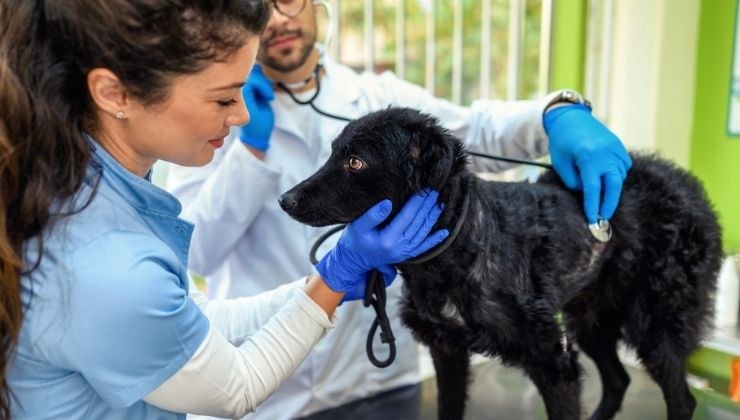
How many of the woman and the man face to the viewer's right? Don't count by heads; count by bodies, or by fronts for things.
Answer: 1

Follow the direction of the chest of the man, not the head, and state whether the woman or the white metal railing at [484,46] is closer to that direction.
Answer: the woman

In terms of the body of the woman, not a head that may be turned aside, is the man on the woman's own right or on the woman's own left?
on the woman's own left

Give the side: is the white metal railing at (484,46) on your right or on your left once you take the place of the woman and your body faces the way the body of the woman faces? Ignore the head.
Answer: on your left

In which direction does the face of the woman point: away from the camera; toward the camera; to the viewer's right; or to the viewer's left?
to the viewer's right

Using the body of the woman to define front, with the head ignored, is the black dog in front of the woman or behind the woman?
in front

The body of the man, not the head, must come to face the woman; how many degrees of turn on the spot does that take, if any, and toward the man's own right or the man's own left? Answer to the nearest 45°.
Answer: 0° — they already face them

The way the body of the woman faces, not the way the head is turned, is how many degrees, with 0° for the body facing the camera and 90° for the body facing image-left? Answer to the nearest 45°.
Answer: approximately 270°

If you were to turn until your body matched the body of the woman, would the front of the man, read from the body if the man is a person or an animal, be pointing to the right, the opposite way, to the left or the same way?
to the right
